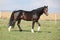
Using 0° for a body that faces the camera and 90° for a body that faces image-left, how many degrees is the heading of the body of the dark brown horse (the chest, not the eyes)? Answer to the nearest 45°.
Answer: approximately 270°
